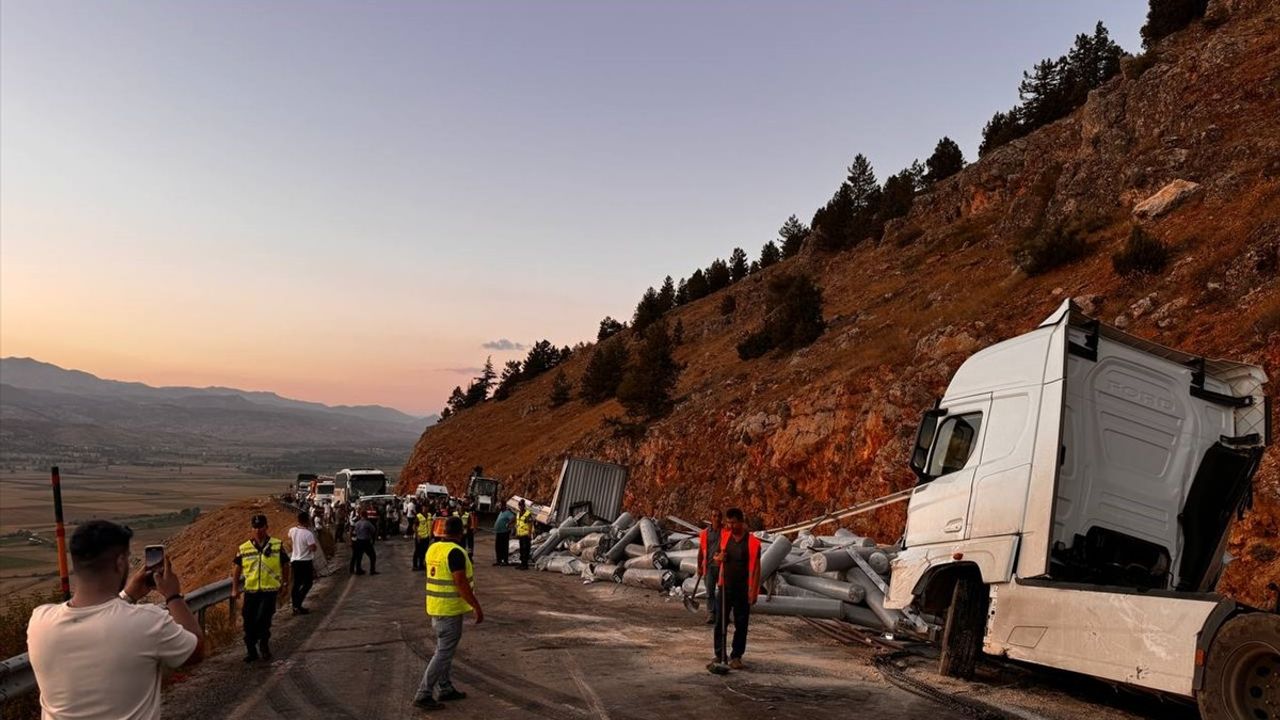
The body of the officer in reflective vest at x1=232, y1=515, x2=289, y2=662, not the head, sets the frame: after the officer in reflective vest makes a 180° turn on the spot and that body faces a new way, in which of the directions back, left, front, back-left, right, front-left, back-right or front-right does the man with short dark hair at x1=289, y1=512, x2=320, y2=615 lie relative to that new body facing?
front

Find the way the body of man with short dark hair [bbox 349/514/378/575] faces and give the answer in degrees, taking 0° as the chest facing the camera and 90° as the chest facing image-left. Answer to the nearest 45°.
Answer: approximately 180°

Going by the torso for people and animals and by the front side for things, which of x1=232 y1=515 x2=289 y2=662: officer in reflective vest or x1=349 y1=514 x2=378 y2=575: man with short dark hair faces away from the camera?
the man with short dark hair

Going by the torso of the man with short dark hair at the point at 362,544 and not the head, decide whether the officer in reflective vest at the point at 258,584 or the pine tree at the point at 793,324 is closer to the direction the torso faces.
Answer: the pine tree

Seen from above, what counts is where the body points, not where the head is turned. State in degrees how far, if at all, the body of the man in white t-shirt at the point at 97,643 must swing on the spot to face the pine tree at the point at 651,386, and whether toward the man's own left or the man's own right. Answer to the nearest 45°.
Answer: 0° — they already face it

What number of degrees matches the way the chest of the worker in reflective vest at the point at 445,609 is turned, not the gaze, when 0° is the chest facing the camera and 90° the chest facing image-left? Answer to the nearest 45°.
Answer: approximately 225°

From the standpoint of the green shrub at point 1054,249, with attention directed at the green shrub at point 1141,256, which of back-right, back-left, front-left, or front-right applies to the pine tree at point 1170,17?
back-left
